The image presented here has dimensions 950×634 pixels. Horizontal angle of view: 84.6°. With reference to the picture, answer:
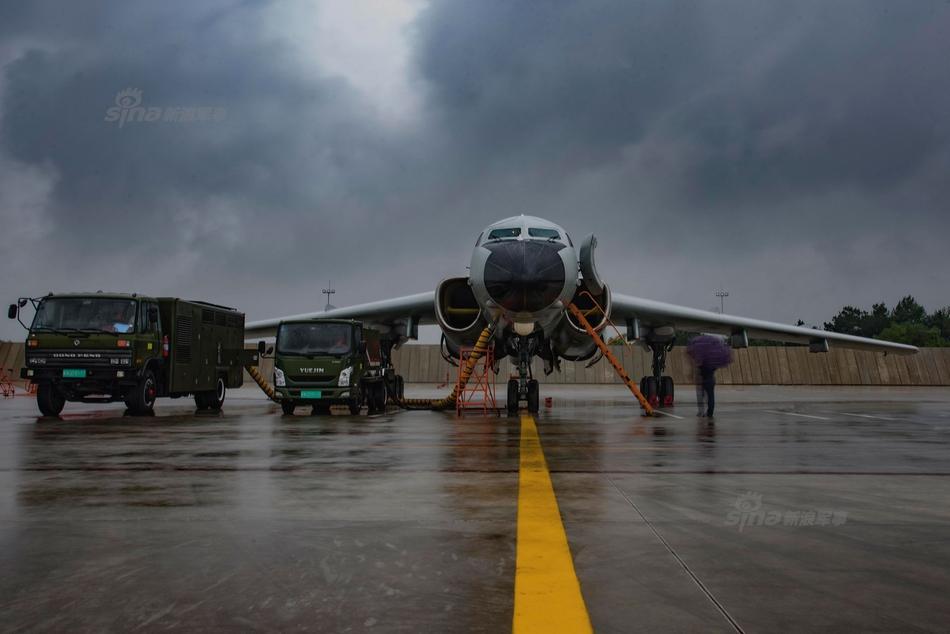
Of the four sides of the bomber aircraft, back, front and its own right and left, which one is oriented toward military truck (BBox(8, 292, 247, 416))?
right

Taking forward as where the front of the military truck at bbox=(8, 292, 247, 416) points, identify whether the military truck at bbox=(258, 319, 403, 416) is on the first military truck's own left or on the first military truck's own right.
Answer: on the first military truck's own left

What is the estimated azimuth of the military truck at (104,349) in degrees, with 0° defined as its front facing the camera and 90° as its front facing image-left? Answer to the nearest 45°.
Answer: approximately 45°

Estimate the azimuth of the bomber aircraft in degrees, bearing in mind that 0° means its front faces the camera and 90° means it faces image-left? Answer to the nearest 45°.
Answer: approximately 0°

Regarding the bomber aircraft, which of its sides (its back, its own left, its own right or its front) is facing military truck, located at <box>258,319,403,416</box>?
right

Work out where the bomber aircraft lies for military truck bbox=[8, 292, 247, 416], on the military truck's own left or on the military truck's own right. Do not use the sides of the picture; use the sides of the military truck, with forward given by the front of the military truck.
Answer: on the military truck's own left
